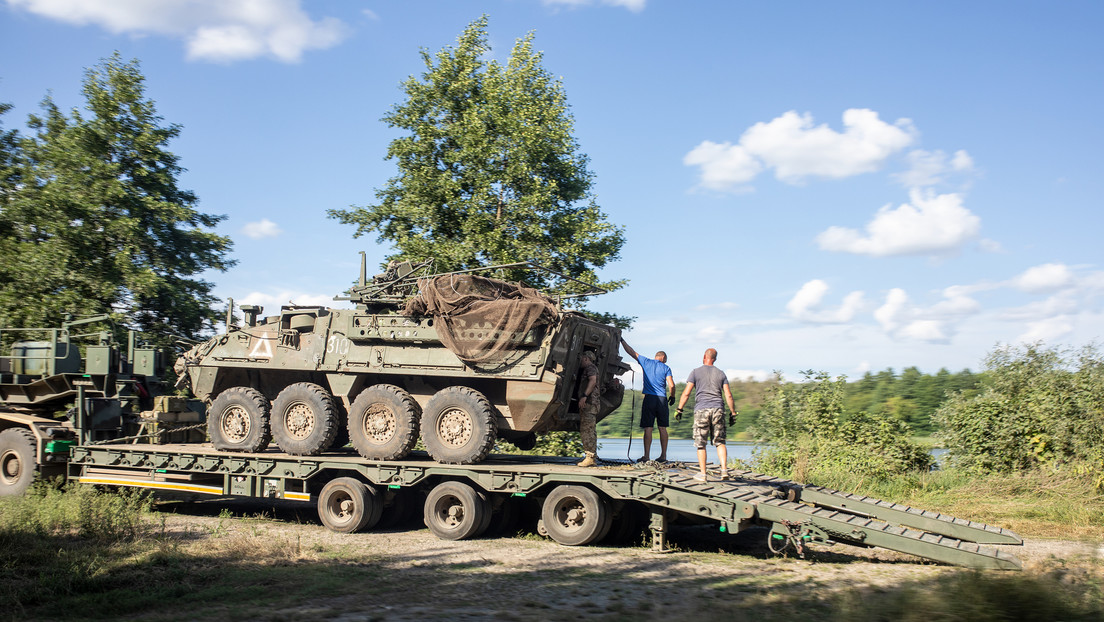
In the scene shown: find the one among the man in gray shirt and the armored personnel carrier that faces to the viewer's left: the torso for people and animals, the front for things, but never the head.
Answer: the armored personnel carrier

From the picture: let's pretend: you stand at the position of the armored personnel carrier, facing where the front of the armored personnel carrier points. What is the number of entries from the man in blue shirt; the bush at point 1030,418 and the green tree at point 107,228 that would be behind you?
2

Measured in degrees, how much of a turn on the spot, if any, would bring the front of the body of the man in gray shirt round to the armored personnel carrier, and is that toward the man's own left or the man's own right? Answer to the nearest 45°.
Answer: approximately 90° to the man's own left

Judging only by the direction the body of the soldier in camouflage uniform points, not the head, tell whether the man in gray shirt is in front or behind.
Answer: behind

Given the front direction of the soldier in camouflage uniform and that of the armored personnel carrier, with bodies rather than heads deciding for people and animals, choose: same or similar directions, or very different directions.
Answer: same or similar directions

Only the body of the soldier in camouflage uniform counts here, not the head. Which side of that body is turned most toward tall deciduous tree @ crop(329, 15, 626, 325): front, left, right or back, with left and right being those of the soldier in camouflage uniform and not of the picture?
right

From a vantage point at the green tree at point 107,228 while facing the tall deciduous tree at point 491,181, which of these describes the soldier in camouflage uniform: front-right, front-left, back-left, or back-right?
front-right

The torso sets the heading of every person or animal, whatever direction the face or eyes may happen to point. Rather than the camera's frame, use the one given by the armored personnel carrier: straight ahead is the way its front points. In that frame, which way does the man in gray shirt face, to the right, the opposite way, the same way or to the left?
to the right

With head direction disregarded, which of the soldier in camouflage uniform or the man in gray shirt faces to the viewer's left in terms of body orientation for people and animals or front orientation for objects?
the soldier in camouflage uniform

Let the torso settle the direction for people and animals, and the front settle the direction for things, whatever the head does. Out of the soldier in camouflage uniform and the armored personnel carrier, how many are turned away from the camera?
0

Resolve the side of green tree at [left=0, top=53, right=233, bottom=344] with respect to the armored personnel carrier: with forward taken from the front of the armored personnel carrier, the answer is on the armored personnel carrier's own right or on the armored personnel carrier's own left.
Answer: on the armored personnel carrier's own right

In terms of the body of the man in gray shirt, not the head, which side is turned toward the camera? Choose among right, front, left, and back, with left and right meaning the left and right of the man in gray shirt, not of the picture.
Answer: back

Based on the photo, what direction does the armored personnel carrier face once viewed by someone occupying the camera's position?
facing to the left of the viewer

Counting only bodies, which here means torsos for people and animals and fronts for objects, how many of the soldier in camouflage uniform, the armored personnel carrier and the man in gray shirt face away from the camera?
1

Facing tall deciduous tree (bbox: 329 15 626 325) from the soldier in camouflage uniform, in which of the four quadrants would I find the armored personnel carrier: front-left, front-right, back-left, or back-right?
front-left

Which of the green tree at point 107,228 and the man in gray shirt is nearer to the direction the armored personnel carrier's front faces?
the green tree

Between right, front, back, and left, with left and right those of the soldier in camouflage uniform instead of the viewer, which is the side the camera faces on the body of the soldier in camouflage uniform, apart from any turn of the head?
left
